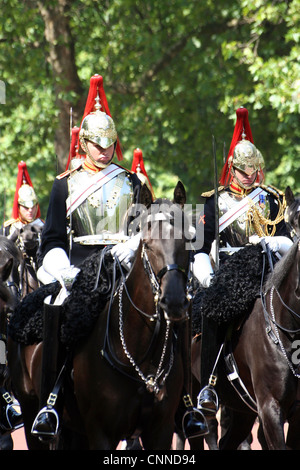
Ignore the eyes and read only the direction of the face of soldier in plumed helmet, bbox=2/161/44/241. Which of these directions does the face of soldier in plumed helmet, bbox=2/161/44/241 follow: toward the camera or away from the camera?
toward the camera

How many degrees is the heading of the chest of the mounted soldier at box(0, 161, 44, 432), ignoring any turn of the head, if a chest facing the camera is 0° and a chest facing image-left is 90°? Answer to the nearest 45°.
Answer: approximately 315°

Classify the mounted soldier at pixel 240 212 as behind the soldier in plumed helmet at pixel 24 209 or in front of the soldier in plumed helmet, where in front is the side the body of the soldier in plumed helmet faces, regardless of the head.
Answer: in front

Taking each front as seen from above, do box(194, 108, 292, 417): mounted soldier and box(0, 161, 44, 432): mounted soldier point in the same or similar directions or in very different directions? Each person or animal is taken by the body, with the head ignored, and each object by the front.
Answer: same or similar directions

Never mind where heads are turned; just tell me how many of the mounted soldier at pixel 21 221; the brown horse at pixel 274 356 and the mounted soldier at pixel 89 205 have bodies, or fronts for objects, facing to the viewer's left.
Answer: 0

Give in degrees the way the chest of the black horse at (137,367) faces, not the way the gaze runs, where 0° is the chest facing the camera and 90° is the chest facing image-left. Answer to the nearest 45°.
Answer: approximately 315°

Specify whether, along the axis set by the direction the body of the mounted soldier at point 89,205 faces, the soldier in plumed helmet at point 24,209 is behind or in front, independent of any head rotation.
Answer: behind

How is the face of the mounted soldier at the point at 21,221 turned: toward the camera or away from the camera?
toward the camera

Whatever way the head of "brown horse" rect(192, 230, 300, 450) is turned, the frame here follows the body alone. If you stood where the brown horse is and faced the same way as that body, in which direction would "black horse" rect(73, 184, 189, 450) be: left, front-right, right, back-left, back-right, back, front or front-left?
right

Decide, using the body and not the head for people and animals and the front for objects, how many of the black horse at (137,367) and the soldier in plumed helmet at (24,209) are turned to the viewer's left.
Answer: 0

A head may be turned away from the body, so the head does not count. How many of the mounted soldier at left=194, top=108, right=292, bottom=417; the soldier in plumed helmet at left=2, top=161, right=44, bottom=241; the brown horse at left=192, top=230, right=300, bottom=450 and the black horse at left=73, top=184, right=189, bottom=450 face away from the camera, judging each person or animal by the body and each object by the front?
0
